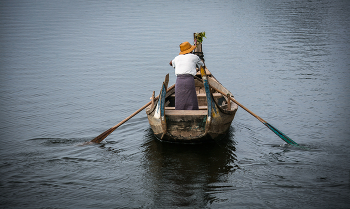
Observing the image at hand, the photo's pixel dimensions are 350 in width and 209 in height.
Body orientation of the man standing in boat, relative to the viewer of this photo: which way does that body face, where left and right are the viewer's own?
facing away from the viewer
